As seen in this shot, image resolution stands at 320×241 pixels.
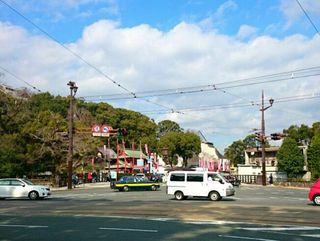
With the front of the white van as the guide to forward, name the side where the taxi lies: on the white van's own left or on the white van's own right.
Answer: on the white van's own left

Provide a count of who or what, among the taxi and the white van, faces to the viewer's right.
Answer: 2

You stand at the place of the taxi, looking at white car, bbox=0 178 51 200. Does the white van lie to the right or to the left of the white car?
left

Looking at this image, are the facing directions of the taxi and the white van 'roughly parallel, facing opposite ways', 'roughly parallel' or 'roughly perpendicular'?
roughly parallel

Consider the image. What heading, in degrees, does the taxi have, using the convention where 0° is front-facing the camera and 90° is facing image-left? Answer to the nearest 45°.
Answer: approximately 270°

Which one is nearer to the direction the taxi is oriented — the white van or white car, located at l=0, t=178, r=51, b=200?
the white van

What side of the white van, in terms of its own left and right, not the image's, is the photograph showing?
right
